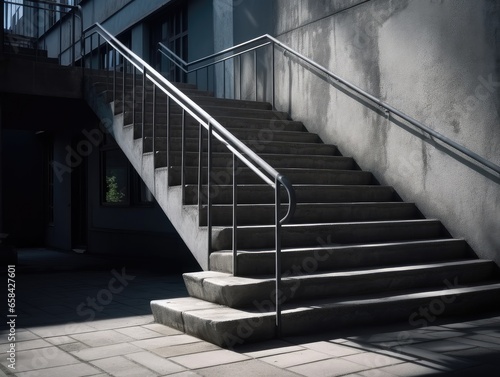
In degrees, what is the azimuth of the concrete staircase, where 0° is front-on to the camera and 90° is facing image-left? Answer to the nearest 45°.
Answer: approximately 315°
